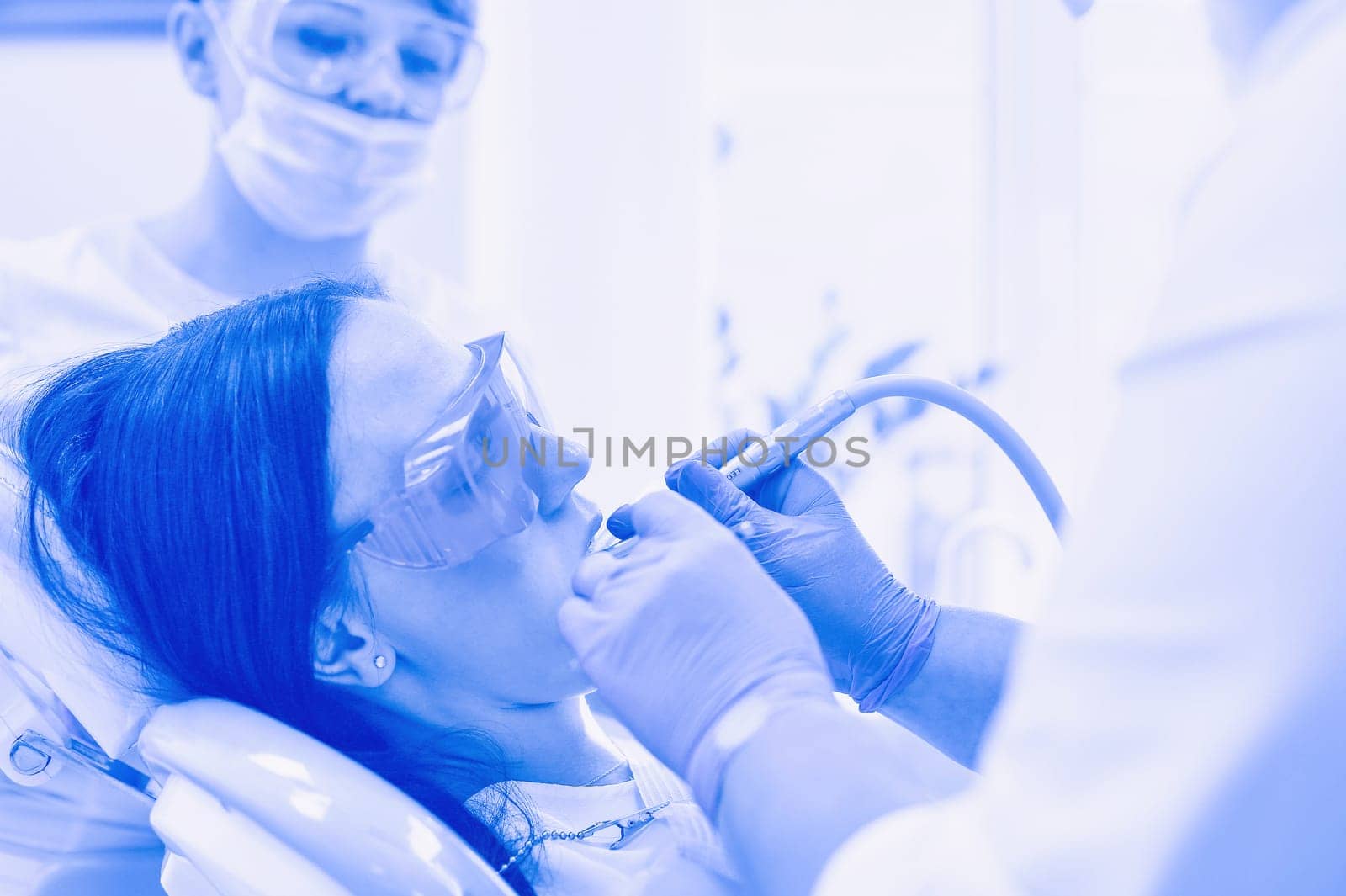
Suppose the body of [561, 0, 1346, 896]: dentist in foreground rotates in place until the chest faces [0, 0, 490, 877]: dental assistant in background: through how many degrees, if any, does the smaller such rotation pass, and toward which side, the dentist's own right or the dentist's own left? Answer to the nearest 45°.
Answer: approximately 45° to the dentist's own right

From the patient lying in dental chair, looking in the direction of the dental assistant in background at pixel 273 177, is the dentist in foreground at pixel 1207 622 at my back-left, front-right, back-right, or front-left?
back-right

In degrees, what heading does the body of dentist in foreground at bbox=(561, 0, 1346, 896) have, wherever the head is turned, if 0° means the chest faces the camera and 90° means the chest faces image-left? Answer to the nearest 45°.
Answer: approximately 90°

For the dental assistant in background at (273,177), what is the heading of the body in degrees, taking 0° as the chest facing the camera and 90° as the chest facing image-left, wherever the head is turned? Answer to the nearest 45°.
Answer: approximately 315°

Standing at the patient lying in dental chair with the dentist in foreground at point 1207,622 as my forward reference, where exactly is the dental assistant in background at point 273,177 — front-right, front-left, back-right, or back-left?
back-left

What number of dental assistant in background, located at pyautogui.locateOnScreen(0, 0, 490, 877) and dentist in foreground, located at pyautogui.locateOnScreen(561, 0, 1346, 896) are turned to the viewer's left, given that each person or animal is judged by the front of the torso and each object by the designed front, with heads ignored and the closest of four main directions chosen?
1
